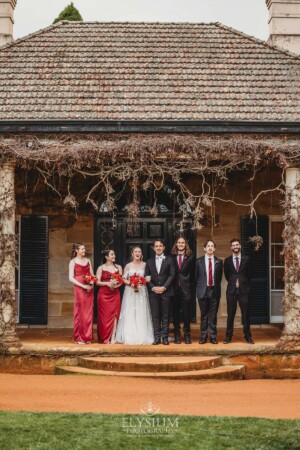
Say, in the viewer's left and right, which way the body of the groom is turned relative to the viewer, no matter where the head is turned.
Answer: facing the viewer

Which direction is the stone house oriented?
toward the camera

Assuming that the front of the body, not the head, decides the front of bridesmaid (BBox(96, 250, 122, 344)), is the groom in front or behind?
in front

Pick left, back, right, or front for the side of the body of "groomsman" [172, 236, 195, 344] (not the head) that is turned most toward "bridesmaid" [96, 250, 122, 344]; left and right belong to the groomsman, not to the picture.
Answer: right

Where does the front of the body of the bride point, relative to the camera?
toward the camera

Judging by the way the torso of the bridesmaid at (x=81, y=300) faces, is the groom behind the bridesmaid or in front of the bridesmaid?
in front

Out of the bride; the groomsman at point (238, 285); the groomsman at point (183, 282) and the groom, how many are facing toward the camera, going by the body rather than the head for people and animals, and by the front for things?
4

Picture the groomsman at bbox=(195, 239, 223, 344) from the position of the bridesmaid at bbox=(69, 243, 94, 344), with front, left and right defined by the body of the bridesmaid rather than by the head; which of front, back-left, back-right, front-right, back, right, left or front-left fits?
front-left

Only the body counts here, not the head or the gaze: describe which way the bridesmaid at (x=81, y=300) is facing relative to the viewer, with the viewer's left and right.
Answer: facing the viewer and to the right of the viewer

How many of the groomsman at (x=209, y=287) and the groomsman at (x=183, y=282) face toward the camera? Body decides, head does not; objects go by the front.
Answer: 2

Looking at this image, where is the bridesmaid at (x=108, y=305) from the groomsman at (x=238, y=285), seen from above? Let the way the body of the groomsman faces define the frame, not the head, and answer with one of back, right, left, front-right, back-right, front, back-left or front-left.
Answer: right
